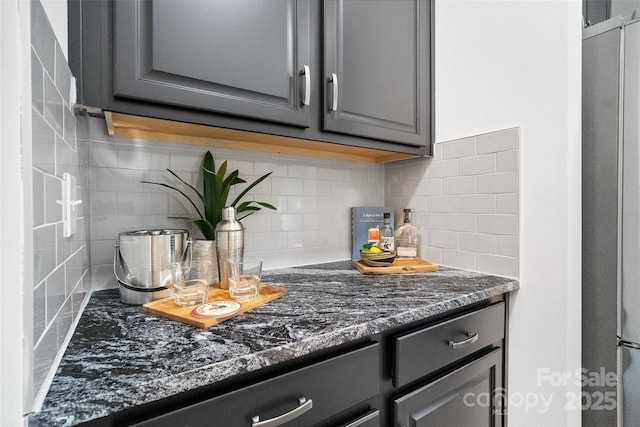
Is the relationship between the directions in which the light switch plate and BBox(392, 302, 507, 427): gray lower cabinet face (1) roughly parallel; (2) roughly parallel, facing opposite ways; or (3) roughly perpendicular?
roughly perpendicular

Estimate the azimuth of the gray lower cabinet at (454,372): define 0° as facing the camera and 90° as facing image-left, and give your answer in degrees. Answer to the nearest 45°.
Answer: approximately 315°

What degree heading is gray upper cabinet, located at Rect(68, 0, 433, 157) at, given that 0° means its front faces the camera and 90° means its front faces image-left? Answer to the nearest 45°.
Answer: approximately 315°

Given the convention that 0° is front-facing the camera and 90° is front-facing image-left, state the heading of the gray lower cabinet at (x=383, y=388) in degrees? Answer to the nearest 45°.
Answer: approximately 315°

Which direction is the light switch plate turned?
to the viewer's right
